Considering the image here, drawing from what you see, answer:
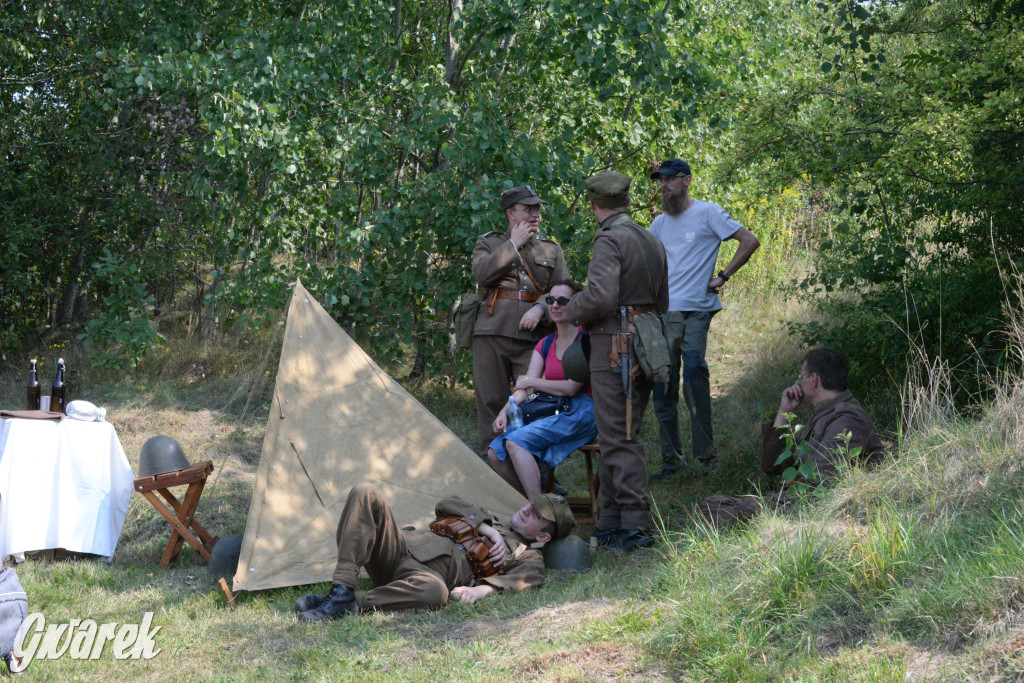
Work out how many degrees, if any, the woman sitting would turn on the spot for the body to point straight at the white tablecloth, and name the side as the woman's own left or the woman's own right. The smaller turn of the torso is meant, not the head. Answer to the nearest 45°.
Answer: approximately 45° to the woman's own right

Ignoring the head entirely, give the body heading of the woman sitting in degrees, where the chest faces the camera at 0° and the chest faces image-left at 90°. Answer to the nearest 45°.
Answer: approximately 45°

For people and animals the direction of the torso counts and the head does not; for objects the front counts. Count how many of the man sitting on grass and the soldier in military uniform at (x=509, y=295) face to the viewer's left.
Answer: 1

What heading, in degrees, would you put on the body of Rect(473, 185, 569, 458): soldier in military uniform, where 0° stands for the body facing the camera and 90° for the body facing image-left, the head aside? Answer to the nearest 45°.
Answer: approximately 315°

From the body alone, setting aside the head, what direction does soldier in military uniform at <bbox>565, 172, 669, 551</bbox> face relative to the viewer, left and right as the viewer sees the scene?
facing away from the viewer and to the left of the viewer

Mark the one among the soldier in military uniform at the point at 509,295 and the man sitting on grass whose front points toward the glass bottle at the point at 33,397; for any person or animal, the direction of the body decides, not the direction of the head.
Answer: the man sitting on grass

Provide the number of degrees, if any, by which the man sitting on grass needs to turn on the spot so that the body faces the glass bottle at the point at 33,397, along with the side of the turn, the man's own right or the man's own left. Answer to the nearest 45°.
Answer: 0° — they already face it

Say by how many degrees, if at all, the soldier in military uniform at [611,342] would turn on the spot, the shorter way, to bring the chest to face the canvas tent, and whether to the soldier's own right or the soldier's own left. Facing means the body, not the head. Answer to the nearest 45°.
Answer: approximately 45° to the soldier's own left

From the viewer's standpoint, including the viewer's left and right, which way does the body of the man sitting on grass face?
facing to the left of the viewer

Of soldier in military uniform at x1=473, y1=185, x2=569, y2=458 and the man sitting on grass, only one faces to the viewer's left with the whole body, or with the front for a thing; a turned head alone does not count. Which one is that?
the man sitting on grass
